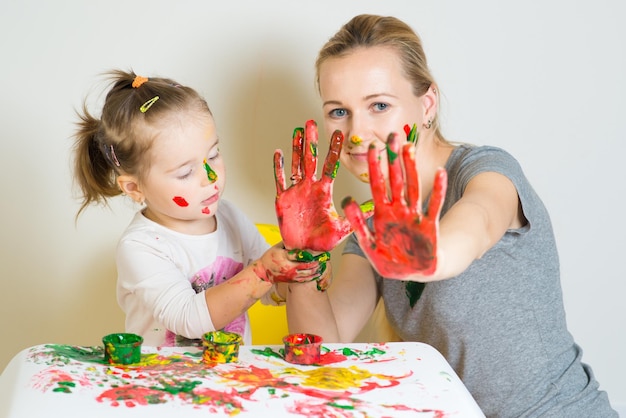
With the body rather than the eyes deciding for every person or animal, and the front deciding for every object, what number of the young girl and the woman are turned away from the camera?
0

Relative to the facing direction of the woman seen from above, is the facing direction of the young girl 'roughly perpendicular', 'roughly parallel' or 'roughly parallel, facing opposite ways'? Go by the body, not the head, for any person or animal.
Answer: roughly perpendicular

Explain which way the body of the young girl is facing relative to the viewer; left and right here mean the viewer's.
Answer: facing the viewer and to the right of the viewer

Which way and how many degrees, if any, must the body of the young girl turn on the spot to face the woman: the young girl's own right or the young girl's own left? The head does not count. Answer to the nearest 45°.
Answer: approximately 45° to the young girl's own left

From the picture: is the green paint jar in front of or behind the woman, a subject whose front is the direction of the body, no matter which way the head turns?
in front

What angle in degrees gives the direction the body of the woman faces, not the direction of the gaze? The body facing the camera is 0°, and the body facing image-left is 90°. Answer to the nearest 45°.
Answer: approximately 45°

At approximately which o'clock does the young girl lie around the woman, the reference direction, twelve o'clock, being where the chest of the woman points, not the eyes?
The young girl is roughly at 1 o'clock from the woman.
